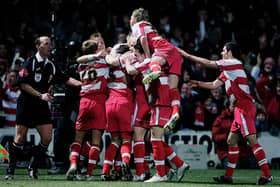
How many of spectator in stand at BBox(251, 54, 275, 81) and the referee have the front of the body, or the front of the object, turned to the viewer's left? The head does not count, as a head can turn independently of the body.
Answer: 0

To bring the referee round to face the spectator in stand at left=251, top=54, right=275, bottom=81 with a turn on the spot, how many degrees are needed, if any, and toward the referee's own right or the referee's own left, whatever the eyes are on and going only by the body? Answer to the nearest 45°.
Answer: approximately 90° to the referee's own left

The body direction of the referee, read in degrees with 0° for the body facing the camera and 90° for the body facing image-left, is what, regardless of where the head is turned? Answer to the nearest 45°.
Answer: approximately 315°

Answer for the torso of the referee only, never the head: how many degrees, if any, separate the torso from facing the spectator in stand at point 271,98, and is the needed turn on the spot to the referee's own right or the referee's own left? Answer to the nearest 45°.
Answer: approximately 90° to the referee's own left

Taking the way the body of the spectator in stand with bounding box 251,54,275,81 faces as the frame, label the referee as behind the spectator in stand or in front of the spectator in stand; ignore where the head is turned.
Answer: in front

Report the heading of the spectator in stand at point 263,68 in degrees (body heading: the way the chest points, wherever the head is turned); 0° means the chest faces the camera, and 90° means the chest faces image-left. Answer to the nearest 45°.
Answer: approximately 0°
